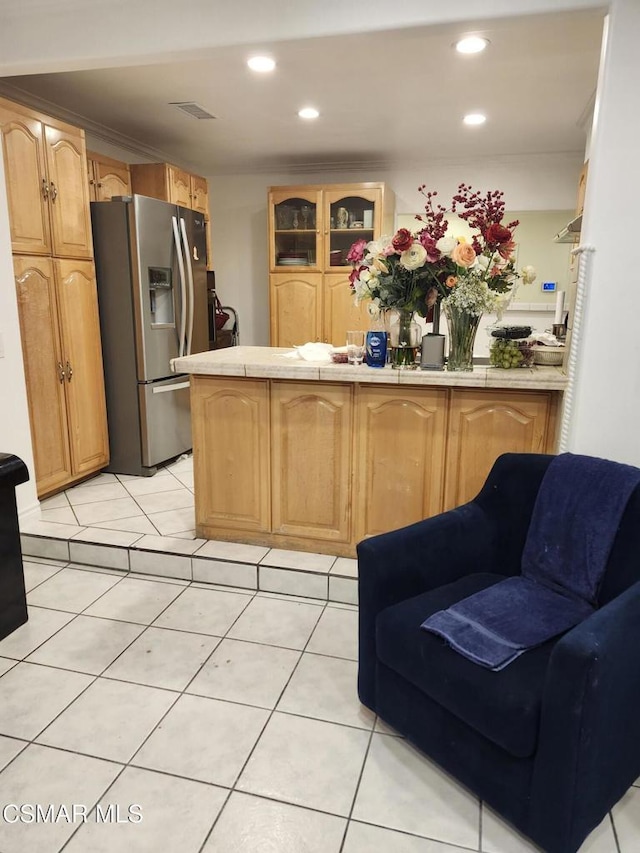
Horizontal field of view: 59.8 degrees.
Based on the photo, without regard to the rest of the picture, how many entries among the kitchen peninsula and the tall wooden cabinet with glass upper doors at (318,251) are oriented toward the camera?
2

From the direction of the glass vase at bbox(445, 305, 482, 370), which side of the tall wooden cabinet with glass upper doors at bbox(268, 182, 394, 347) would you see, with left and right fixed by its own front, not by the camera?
front

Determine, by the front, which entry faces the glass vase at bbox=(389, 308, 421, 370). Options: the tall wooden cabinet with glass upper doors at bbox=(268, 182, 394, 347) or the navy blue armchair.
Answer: the tall wooden cabinet with glass upper doors

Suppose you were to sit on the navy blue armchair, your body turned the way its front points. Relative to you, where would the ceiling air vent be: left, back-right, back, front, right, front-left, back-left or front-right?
right

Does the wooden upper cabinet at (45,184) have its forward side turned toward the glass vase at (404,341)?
yes

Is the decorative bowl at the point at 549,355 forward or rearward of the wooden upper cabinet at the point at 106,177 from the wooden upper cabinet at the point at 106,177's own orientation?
forward

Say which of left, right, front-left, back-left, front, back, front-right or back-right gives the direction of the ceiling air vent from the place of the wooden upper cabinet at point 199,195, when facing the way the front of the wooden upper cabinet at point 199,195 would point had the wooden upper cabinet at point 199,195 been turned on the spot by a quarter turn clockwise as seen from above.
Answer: front-left

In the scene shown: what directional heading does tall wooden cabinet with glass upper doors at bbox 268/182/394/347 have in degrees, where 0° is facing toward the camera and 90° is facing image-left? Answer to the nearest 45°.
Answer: approximately 0°

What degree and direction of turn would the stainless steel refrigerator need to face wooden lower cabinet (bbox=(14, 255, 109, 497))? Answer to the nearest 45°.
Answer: approximately 90° to its right

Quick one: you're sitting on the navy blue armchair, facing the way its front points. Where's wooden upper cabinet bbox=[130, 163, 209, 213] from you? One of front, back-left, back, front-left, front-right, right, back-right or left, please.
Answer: right

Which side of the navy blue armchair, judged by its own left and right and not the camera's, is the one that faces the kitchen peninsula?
right

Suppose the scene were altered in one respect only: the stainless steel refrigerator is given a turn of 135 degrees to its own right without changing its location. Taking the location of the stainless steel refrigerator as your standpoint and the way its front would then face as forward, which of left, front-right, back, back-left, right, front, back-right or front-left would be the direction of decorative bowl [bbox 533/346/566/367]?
back-left

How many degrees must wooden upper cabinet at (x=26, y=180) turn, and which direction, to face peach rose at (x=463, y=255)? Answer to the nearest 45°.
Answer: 0° — it already faces it

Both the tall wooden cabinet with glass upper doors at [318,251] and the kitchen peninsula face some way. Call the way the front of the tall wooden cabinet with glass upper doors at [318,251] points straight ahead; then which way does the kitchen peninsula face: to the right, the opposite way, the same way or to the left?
the same way

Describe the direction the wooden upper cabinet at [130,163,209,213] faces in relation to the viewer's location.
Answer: facing the viewer and to the right of the viewer

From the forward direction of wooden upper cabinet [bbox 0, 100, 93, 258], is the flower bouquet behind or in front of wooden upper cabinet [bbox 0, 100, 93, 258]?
in front

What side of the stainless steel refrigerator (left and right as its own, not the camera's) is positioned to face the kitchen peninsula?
front

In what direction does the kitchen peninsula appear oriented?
toward the camera
